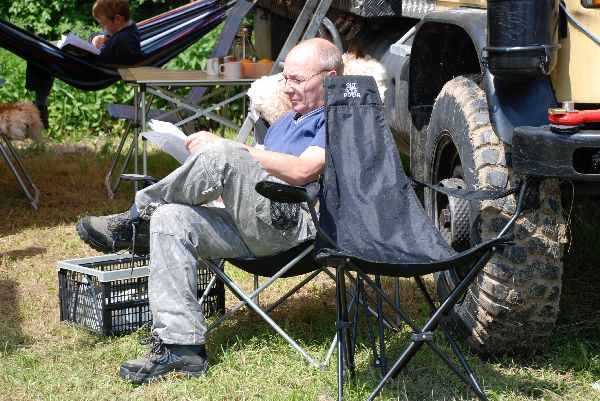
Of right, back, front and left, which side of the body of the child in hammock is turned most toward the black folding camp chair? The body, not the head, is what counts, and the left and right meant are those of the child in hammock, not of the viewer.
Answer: left

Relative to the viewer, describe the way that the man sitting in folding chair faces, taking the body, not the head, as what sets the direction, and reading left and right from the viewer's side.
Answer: facing to the left of the viewer

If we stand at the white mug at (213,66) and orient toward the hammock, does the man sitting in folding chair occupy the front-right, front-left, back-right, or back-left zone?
back-left

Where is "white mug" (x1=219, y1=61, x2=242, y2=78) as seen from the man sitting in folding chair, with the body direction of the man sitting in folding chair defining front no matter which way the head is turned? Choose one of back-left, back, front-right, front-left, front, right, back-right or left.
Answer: right

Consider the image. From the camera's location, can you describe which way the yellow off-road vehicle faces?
facing the viewer and to the right of the viewer

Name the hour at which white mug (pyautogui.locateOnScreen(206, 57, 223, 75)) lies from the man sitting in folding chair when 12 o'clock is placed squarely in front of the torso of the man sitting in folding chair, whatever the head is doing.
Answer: The white mug is roughly at 3 o'clock from the man sitting in folding chair.

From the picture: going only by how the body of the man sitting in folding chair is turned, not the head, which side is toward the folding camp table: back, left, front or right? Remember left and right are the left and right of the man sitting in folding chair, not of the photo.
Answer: right

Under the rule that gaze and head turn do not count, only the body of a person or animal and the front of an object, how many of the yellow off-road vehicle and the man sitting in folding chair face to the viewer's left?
1

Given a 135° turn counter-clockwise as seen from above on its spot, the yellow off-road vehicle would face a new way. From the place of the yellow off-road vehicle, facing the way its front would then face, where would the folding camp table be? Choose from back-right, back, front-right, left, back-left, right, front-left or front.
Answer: front-left

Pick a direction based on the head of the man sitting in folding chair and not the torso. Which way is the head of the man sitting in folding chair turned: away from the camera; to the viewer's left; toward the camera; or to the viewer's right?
to the viewer's left

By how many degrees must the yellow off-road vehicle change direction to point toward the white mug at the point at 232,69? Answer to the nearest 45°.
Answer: approximately 180°
